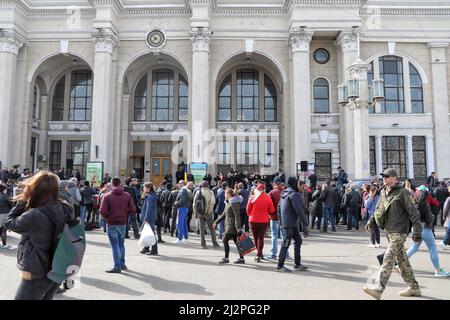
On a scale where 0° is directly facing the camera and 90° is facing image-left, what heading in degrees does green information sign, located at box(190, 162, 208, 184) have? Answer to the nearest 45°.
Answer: approximately 0°

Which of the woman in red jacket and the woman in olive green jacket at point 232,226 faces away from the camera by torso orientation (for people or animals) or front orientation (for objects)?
the woman in red jacket

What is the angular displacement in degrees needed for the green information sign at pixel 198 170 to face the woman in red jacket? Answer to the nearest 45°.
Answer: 0° — it already faces them

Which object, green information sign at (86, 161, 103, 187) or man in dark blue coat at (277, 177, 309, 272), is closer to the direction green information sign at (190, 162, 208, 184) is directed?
the man in dark blue coat

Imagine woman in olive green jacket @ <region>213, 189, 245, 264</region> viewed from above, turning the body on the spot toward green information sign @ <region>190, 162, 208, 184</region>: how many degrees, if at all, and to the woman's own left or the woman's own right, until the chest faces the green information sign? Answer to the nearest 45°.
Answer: approximately 90° to the woman's own right

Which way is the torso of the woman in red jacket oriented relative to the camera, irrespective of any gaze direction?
away from the camera

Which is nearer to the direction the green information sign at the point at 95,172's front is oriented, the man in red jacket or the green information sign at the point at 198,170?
the man in red jacket

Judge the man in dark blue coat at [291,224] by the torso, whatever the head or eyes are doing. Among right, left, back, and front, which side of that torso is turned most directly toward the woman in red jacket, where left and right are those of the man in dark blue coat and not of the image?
left

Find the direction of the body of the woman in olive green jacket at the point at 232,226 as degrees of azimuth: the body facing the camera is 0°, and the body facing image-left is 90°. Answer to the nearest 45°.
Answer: approximately 90°
